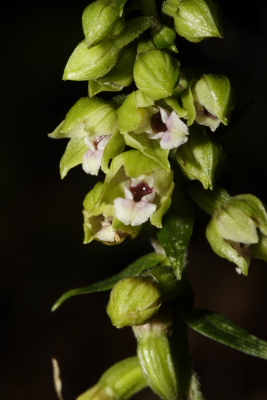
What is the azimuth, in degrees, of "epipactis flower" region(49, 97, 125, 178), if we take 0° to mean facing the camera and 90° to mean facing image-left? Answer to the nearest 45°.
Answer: approximately 45°

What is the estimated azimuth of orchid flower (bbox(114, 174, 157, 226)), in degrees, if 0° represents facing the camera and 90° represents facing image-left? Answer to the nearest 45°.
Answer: approximately 0°
